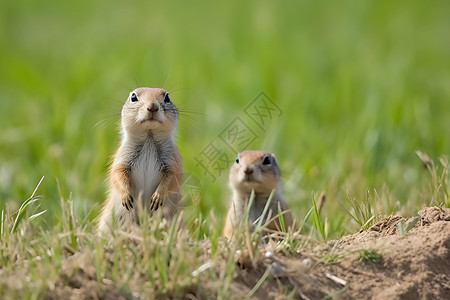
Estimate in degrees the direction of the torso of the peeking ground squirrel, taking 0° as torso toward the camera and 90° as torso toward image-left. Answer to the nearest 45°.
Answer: approximately 0°

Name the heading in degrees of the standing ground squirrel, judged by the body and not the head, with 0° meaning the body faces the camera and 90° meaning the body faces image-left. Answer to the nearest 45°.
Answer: approximately 0°

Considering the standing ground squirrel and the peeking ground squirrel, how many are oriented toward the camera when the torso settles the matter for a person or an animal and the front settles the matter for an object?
2

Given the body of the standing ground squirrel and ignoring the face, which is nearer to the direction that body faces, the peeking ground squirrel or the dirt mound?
the dirt mound

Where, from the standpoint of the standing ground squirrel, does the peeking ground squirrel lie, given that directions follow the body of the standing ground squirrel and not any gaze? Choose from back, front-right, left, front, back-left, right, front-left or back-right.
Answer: back-left

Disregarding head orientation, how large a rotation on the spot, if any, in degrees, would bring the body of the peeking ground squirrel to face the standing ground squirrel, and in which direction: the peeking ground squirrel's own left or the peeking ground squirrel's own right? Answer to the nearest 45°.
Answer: approximately 45° to the peeking ground squirrel's own right
